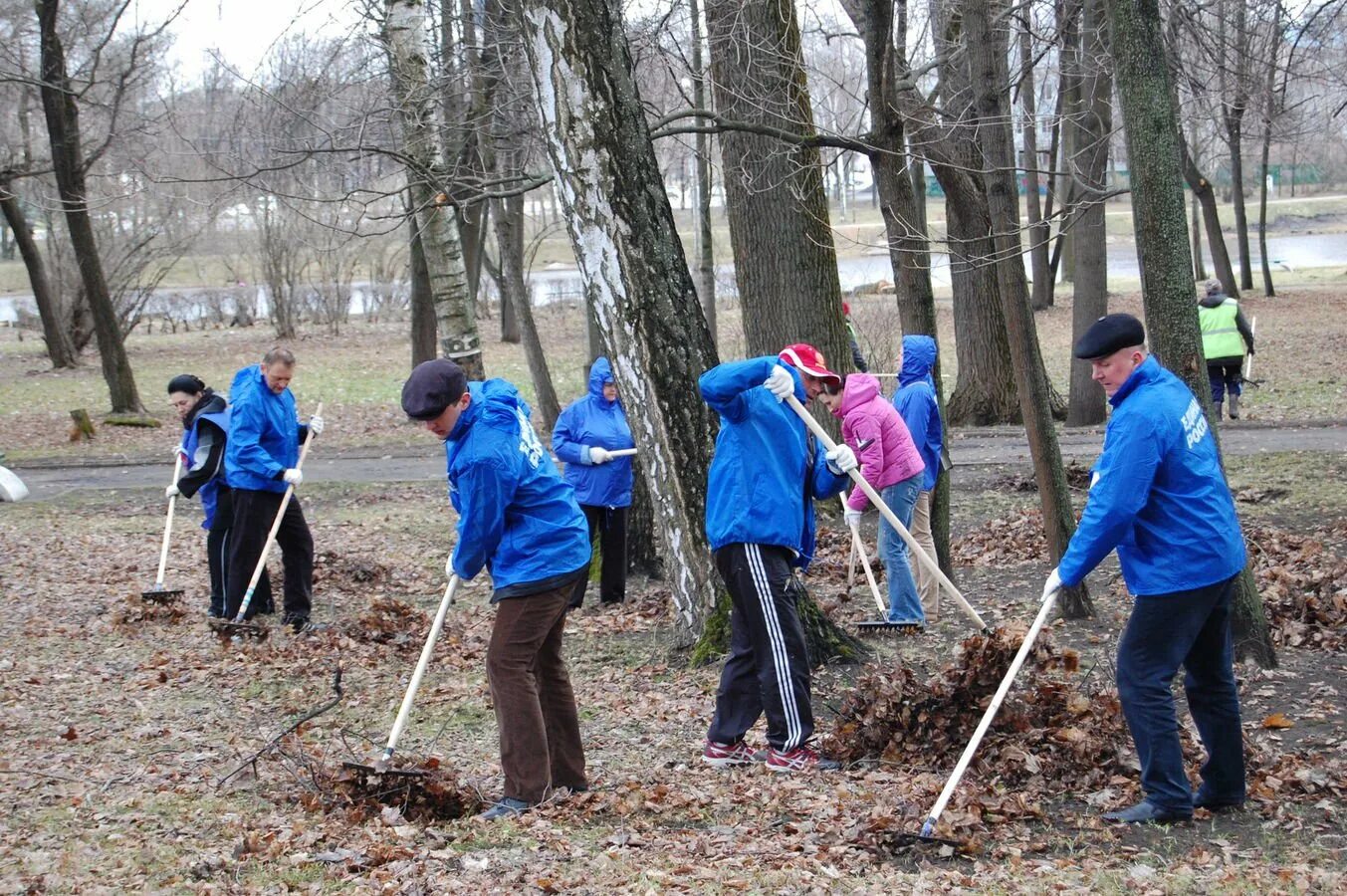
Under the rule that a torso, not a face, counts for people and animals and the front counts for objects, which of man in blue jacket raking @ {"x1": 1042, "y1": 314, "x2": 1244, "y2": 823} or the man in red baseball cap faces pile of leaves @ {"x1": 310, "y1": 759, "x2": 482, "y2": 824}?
the man in blue jacket raking

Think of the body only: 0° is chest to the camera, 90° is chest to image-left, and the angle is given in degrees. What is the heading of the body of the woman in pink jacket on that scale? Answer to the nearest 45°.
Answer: approximately 90°

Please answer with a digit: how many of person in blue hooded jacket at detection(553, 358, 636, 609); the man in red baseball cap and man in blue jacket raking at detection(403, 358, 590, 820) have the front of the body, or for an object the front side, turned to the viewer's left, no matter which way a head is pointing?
1

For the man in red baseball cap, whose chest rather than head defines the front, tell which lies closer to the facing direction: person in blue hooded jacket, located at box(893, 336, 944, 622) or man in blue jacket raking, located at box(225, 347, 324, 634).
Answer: the person in blue hooded jacket

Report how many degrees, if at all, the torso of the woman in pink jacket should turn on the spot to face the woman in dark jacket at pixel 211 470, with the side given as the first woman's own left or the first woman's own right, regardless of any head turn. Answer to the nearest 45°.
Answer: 0° — they already face them

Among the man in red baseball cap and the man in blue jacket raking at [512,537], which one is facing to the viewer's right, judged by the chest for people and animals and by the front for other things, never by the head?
the man in red baseball cap

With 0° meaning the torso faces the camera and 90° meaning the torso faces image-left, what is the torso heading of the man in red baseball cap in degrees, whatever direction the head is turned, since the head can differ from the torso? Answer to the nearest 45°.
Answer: approximately 270°

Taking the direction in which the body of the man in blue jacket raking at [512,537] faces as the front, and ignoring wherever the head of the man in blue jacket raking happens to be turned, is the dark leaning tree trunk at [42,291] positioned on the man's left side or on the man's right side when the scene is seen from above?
on the man's right side

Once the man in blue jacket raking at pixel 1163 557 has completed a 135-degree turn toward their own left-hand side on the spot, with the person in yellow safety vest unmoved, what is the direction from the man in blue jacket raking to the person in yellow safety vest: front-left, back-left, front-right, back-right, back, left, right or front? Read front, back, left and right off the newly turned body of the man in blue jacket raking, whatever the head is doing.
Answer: back-left

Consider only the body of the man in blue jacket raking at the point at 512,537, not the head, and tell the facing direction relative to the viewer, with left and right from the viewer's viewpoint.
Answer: facing to the left of the viewer

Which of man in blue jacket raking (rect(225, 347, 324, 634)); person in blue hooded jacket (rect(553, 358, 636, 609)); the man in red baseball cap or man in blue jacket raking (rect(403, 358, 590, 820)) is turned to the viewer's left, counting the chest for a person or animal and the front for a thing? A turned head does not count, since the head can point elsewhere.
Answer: man in blue jacket raking (rect(403, 358, 590, 820))

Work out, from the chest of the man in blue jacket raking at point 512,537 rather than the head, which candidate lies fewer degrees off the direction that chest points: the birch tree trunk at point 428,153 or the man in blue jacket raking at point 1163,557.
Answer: the birch tree trunk
